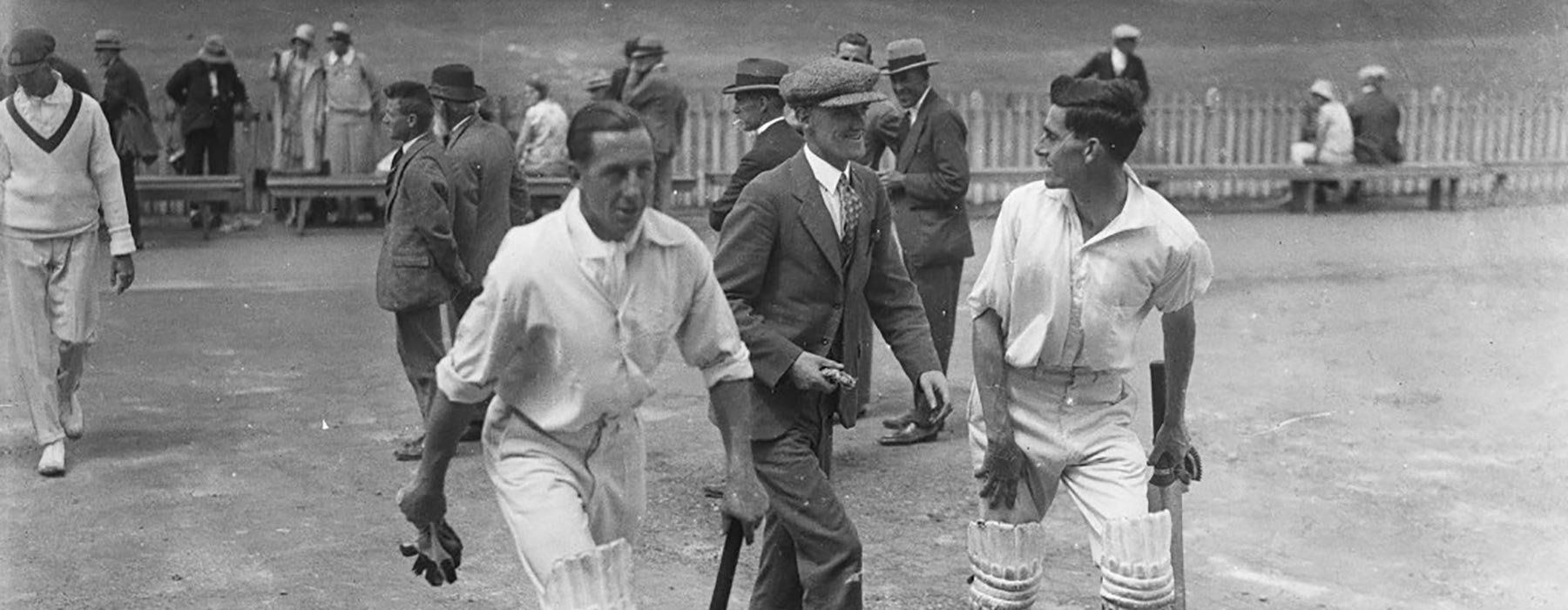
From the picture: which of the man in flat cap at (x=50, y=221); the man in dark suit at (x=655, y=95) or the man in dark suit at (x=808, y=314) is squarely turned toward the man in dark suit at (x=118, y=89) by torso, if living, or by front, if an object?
the man in dark suit at (x=655, y=95)

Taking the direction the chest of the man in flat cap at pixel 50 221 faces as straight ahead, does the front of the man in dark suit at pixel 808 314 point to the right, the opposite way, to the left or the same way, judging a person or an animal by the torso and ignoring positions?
the same way

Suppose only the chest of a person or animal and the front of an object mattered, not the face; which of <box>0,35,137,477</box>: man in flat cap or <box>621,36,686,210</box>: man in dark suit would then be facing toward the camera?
the man in flat cap

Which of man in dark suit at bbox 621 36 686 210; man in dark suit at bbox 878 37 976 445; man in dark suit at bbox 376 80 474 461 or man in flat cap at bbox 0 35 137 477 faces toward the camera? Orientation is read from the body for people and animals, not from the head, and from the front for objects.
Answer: the man in flat cap

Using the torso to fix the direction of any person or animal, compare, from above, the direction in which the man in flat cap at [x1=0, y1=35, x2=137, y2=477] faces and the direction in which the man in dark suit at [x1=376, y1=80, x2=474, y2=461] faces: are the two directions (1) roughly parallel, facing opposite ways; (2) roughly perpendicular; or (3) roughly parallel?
roughly perpendicular

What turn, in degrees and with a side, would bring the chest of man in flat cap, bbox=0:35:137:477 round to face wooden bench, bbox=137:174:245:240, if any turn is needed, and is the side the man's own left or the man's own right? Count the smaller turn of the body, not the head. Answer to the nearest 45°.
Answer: approximately 180°

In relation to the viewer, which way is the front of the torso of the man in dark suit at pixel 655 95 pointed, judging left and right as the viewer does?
facing to the left of the viewer

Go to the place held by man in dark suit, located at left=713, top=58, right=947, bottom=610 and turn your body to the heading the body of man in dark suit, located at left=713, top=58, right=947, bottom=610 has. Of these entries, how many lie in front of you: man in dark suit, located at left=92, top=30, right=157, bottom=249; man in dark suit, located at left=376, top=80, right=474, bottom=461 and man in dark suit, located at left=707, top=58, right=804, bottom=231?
0

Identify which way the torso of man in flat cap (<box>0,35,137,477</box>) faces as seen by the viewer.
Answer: toward the camera

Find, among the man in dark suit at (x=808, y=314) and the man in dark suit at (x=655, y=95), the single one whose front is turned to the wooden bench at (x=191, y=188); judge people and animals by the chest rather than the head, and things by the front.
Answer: the man in dark suit at (x=655, y=95)

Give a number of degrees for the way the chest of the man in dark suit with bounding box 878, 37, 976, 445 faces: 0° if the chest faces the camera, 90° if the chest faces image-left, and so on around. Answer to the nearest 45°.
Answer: approximately 90°

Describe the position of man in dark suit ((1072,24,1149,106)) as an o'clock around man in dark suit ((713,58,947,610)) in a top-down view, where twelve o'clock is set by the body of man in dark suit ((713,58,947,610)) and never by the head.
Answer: man in dark suit ((1072,24,1149,106)) is roughly at 8 o'clock from man in dark suit ((713,58,947,610)).

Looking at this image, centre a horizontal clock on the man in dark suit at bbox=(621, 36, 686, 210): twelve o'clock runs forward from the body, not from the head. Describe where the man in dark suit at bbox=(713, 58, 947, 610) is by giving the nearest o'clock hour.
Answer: the man in dark suit at bbox=(713, 58, 947, 610) is roughly at 9 o'clock from the man in dark suit at bbox=(621, 36, 686, 210).

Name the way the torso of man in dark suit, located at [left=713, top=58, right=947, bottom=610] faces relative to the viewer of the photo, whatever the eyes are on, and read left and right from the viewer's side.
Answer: facing the viewer and to the right of the viewer
